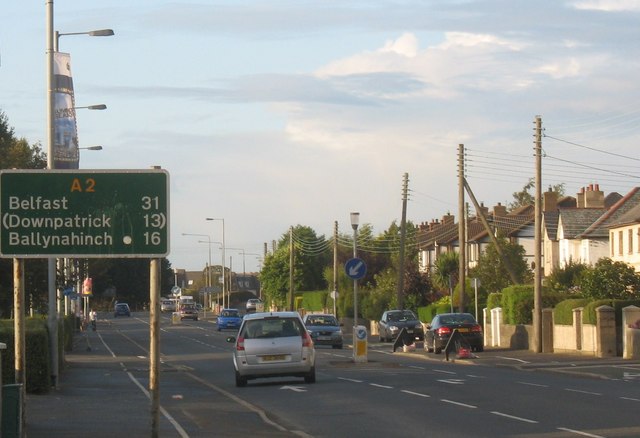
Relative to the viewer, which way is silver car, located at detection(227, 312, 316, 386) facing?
away from the camera

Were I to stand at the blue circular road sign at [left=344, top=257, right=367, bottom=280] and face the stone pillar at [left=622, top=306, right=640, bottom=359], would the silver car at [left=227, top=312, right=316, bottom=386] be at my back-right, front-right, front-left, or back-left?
back-right

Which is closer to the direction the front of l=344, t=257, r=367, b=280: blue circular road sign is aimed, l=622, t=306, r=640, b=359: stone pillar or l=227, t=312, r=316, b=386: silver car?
the silver car

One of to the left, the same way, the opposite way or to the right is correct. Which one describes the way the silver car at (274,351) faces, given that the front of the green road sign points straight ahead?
the opposite way

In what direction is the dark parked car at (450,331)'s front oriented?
away from the camera

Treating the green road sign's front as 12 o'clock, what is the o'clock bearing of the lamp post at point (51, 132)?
The lamp post is roughly at 6 o'clock from the green road sign.

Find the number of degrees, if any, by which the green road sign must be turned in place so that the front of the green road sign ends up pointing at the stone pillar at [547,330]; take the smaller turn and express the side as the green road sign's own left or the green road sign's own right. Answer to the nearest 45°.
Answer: approximately 135° to the green road sign's own left

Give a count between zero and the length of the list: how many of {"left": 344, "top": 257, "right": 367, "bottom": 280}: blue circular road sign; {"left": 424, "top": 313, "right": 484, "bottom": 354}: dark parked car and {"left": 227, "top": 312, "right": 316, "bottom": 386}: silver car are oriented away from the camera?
2

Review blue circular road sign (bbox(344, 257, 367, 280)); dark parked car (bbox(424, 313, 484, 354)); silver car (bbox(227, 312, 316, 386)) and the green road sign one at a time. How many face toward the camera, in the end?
2

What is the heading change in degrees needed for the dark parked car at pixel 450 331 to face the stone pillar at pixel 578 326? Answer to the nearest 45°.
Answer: approximately 90° to its right

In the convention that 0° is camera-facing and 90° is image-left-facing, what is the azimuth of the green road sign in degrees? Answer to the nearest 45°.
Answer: approximately 0°

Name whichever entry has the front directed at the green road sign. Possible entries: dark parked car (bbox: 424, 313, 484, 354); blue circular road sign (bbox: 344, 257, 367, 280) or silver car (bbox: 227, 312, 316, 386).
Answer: the blue circular road sign
